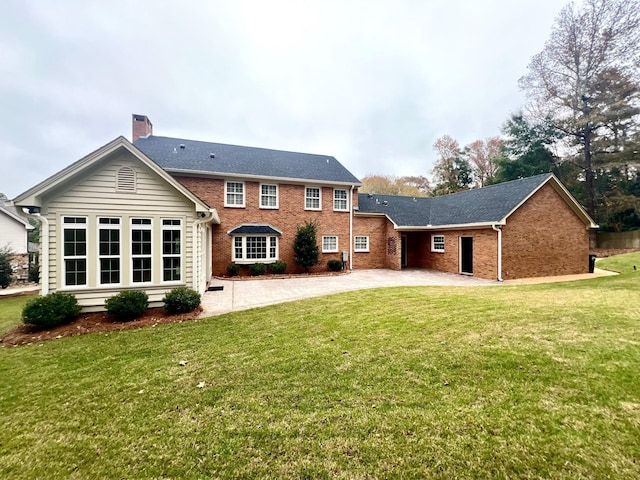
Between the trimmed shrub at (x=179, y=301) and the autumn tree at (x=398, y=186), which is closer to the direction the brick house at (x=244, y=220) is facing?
the autumn tree

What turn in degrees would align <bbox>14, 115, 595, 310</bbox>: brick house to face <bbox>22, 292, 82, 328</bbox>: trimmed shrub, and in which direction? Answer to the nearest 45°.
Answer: approximately 180°

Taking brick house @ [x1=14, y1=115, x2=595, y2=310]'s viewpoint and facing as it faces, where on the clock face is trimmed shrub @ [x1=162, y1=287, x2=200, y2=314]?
The trimmed shrub is roughly at 6 o'clock from the brick house.

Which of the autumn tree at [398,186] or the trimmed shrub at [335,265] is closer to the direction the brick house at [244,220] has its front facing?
the autumn tree

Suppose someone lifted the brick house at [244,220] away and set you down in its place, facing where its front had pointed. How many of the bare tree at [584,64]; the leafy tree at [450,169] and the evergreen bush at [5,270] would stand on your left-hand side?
1

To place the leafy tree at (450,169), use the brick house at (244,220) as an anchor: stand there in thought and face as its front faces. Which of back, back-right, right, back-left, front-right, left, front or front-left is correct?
front-right

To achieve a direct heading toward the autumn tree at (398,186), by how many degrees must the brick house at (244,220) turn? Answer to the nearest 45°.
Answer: approximately 45° to its right

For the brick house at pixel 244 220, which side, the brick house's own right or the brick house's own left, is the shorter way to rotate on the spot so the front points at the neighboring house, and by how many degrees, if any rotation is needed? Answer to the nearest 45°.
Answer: approximately 90° to the brick house's own left

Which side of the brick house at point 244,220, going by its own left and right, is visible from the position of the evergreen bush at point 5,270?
left

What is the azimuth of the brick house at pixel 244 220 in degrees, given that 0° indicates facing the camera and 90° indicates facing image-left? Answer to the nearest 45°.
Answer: approximately 180°
